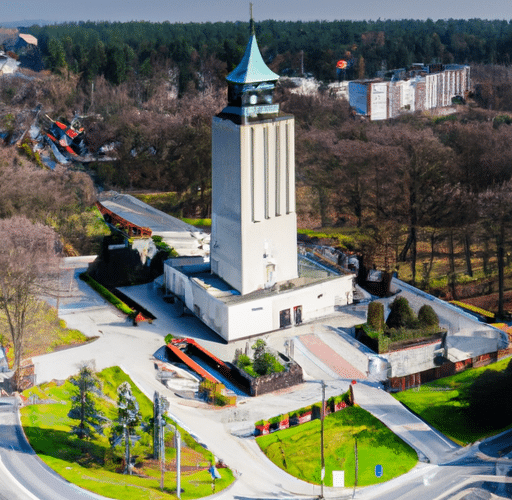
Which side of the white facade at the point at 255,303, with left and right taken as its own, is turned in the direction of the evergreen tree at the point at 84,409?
right

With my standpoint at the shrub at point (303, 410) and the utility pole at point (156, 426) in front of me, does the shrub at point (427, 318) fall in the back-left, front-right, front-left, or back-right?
back-right

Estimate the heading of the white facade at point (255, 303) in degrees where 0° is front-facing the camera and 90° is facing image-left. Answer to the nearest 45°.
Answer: approximately 315°

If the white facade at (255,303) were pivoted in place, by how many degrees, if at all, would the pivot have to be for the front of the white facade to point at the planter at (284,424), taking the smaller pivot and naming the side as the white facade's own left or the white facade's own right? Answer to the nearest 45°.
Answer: approximately 45° to the white facade's own right

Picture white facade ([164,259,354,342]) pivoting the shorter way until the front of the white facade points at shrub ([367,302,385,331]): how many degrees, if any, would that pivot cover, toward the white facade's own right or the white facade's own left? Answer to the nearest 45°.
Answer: approximately 45° to the white facade's own left

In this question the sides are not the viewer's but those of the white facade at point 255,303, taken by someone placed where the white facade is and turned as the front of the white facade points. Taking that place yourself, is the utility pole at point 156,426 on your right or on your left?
on your right

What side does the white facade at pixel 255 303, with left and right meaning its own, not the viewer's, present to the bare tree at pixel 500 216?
left

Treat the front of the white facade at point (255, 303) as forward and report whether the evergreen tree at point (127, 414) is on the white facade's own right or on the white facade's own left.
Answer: on the white facade's own right

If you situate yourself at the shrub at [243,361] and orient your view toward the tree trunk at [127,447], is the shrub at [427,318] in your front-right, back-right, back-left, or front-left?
back-left

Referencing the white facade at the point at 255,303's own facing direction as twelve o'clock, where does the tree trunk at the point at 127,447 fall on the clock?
The tree trunk is roughly at 2 o'clock from the white facade.
